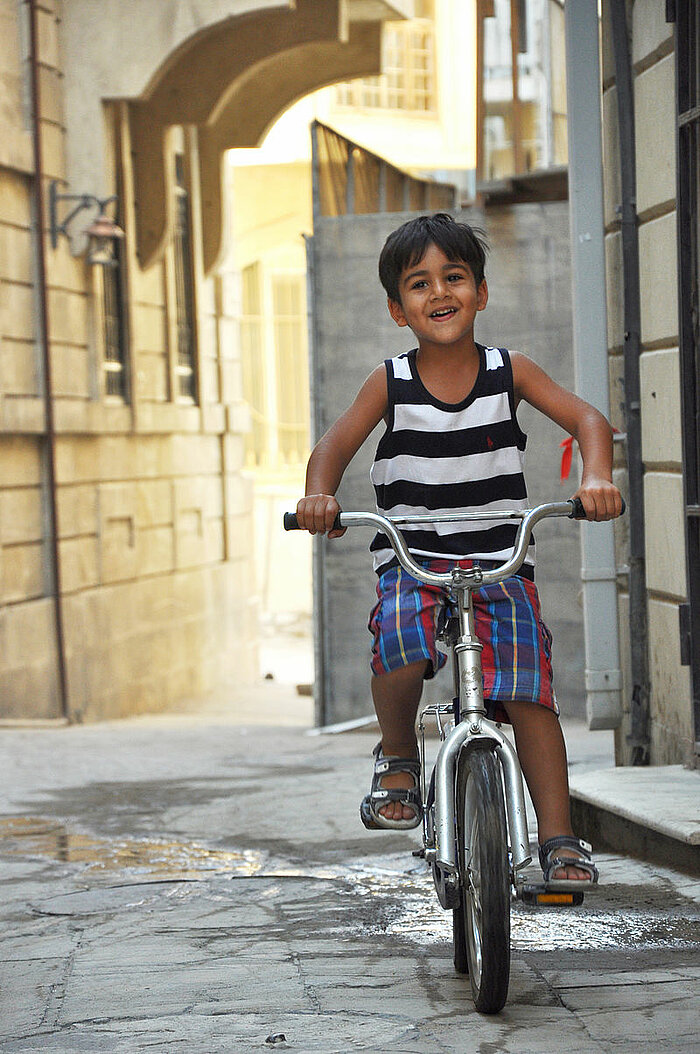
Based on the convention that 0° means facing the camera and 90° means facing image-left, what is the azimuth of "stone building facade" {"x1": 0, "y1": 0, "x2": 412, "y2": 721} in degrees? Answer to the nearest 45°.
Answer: approximately 315°

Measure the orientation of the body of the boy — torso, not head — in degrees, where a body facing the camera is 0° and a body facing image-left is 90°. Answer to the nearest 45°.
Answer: approximately 0°

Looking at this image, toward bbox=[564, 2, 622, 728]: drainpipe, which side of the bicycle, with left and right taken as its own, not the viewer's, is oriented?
back

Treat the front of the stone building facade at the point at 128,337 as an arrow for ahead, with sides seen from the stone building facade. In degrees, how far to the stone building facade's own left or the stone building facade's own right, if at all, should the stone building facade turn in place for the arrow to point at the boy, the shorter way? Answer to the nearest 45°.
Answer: approximately 45° to the stone building facade's own right

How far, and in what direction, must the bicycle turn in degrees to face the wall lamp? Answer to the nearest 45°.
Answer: approximately 180°

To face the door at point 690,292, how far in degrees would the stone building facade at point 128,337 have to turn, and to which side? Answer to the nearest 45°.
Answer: approximately 45° to its right

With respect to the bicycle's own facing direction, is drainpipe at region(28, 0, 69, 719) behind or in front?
behind
